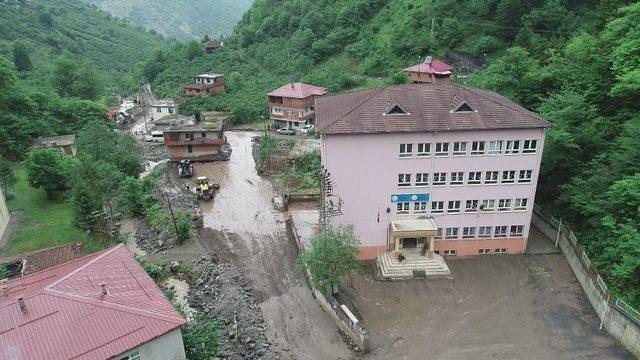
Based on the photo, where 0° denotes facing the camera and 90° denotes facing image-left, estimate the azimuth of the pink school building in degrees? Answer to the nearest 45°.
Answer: approximately 0°

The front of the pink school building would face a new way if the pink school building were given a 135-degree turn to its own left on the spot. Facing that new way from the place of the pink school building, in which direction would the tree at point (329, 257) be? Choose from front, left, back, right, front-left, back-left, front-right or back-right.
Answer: back

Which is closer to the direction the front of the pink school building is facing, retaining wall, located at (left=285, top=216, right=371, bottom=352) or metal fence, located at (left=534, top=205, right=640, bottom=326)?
the retaining wall

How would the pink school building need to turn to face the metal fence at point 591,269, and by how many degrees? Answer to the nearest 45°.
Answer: approximately 90° to its left

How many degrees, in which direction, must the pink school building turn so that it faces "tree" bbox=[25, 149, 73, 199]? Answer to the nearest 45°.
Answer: approximately 90° to its right

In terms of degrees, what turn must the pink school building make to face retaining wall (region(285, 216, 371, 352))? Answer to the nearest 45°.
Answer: approximately 45° to its right

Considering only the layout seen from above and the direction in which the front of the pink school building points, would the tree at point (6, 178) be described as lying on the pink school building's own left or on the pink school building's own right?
on the pink school building's own right

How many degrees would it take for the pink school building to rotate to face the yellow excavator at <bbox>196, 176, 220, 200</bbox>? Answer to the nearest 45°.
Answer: approximately 90° to its right

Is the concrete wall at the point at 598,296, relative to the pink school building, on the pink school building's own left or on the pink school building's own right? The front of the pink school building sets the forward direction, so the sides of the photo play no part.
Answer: on the pink school building's own left
